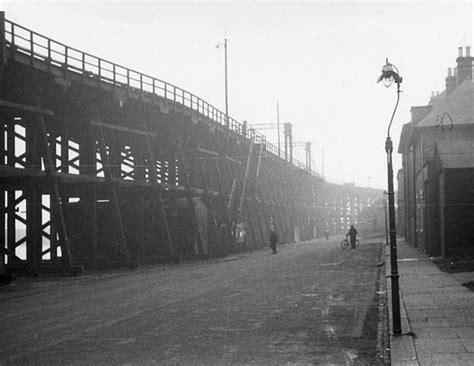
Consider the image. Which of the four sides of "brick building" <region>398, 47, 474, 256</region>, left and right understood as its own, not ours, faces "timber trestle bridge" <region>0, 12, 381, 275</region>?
front

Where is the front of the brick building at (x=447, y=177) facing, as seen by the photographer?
facing to the left of the viewer
